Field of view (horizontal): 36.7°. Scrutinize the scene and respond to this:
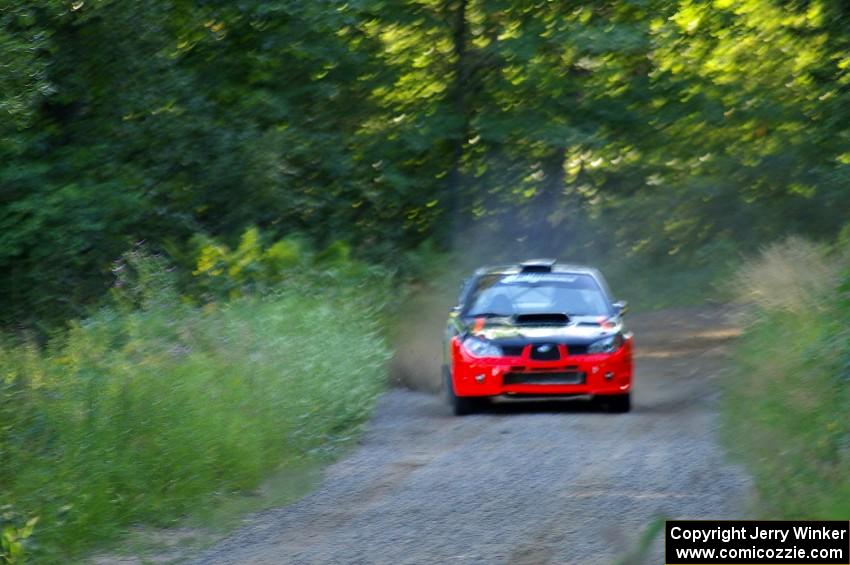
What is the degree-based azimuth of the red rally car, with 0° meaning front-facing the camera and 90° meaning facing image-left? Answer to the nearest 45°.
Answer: approximately 0°
